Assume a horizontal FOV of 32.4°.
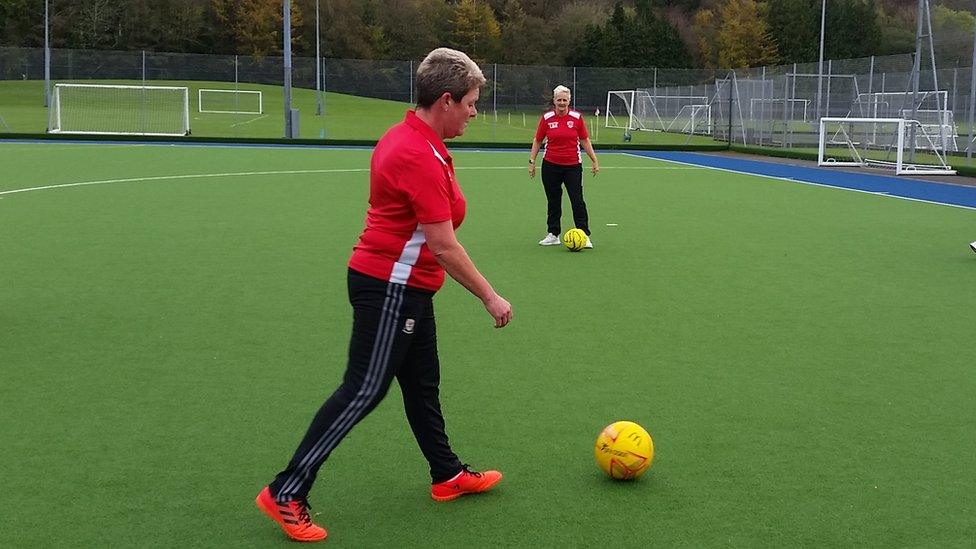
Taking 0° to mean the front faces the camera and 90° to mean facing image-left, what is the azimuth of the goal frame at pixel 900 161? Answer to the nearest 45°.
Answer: approximately 45°

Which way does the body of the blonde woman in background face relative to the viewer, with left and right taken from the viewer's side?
facing the viewer

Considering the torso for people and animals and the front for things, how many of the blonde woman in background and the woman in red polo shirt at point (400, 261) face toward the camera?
1

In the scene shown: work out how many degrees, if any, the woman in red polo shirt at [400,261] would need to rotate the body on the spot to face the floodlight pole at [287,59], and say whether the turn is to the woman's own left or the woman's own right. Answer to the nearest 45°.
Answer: approximately 90° to the woman's own left

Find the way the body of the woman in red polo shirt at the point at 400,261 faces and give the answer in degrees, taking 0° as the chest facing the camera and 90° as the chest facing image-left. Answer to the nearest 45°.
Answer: approximately 270°

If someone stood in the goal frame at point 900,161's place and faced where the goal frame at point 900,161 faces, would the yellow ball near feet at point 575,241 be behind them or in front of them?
in front

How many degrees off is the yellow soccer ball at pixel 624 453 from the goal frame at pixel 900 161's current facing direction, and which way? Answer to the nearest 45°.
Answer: approximately 45° to its left

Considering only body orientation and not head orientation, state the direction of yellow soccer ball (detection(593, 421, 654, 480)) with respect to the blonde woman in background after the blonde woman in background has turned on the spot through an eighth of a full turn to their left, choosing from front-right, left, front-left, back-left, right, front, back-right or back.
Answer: front-right

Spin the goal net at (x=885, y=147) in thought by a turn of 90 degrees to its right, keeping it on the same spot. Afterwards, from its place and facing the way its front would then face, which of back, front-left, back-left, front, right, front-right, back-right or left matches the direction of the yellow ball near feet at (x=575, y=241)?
back-left

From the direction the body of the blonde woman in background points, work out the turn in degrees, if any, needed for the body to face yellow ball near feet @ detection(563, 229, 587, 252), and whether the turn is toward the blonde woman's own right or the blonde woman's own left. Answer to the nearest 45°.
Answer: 0° — they already face it

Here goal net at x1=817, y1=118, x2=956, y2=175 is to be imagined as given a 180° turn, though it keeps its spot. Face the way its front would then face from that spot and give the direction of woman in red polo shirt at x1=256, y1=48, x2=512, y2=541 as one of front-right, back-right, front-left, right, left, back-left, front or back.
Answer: back-right

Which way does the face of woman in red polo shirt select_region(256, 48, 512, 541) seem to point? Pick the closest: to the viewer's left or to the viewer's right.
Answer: to the viewer's right
